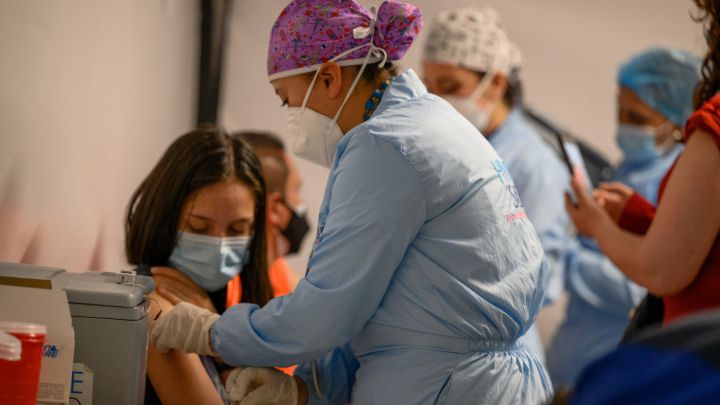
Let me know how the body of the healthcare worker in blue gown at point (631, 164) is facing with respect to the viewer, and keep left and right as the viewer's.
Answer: facing the viewer and to the left of the viewer

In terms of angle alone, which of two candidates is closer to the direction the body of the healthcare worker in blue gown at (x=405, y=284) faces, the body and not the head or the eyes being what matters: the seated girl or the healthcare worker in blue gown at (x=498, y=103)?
the seated girl

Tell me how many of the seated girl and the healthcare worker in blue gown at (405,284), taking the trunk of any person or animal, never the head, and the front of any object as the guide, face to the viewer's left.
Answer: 1

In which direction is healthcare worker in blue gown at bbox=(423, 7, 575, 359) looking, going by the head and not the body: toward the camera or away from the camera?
toward the camera

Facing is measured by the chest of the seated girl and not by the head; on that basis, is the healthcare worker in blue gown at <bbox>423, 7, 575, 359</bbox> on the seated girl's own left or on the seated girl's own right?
on the seated girl's own left

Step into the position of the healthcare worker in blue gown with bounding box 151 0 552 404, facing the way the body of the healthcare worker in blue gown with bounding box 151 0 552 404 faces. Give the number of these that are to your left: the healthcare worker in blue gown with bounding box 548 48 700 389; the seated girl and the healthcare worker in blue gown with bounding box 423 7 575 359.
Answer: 0

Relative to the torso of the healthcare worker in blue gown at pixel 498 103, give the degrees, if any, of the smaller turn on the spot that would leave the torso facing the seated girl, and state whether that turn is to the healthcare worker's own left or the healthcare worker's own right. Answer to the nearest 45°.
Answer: approximately 45° to the healthcare worker's own left

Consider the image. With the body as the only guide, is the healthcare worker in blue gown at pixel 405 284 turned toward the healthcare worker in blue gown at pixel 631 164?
no

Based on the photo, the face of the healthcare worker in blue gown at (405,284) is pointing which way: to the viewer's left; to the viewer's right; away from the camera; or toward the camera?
to the viewer's left

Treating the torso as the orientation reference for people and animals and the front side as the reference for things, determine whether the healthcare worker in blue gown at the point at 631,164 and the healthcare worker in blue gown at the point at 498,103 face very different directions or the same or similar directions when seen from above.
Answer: same or similar directions

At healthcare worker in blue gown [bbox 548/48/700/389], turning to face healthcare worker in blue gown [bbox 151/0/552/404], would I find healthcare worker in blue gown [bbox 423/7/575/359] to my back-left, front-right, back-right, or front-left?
front-right

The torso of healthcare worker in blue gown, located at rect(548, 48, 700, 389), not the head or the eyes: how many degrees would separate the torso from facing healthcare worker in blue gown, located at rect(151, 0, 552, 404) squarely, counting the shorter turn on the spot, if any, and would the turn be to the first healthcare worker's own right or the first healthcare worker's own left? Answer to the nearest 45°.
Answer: approximately 45° to the first healthcare worker's own left

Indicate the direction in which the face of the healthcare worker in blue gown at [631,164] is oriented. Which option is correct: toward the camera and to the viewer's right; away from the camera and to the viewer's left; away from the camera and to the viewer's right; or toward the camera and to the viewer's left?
toward the camera and to the viewer's left

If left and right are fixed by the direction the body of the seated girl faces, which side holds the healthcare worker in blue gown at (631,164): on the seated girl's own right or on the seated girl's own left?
on the seated girl's own left

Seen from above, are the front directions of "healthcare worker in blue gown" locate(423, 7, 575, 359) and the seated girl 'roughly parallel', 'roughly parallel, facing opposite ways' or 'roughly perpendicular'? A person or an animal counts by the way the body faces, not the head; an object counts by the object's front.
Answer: roughly perpendicular

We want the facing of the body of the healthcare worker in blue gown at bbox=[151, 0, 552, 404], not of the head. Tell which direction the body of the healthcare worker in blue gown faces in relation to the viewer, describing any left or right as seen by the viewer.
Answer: facing to the left of the viewer

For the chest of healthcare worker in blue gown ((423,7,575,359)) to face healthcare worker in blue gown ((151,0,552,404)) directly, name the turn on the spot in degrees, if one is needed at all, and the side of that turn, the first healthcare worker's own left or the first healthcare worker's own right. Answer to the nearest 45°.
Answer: approximately 45° to the first healthcare worker's own left

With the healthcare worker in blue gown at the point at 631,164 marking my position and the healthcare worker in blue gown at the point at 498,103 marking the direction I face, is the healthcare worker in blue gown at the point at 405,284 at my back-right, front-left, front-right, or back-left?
front-left
